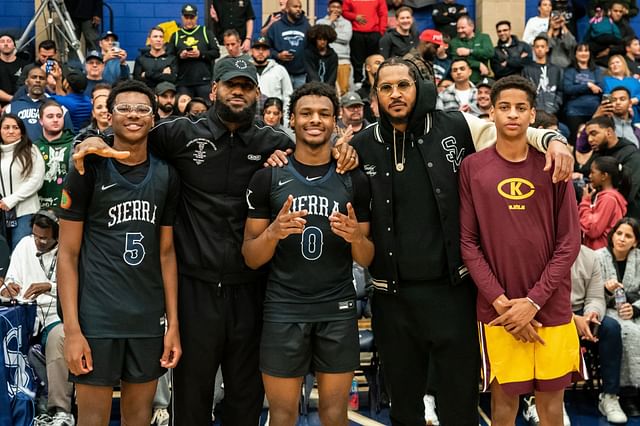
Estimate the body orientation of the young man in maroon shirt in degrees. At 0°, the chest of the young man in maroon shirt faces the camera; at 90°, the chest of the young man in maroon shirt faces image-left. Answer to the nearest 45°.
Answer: approximately 0°

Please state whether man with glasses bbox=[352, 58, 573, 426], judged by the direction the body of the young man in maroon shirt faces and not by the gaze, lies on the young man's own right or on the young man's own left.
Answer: on the young man's own right

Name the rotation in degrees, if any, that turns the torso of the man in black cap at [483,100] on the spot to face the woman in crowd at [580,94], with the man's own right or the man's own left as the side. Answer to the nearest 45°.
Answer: approximately 135° to the man's own left

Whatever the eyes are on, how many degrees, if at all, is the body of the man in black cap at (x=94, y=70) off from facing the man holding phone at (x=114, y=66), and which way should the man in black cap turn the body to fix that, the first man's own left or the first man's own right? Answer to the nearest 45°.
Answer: approximately 135° to the first man's own left

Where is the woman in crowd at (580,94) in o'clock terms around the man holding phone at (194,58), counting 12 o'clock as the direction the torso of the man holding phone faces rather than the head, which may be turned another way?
The woman in crowd is roughly at 9 o'clock from the man holding phone.

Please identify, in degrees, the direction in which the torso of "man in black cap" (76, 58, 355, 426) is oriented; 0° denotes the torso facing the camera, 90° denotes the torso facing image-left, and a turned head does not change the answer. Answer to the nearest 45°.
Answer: approximately 0°

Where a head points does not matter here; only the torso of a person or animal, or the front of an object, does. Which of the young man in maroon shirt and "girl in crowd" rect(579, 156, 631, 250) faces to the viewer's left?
the girl in crowd
